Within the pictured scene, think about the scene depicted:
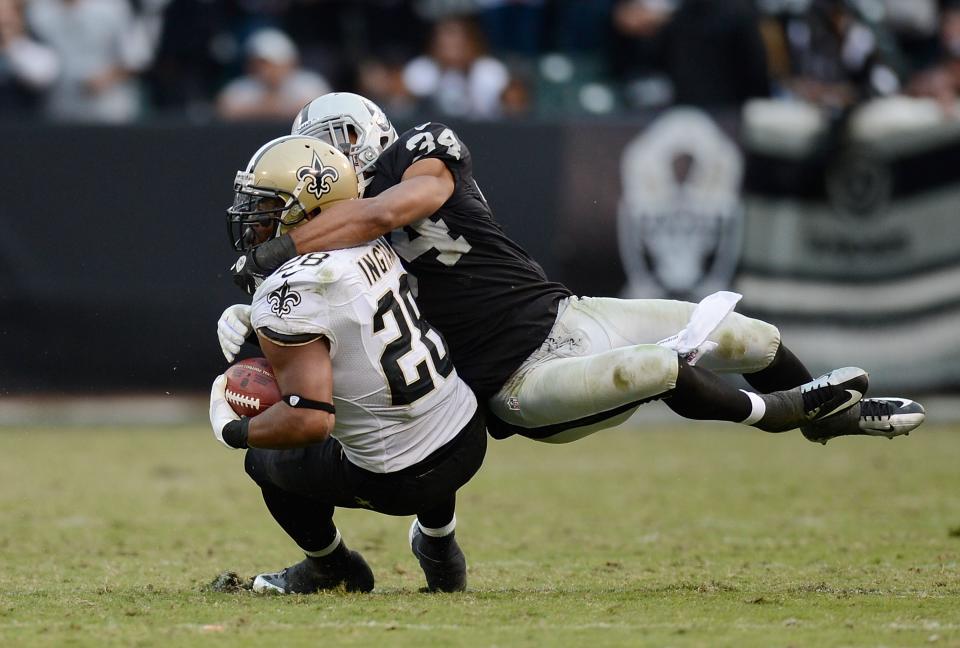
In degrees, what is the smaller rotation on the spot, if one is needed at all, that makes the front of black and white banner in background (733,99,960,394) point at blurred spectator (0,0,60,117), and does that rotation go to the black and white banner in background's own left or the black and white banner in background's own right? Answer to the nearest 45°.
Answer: approximately 90° to the black and white banner in background's own right

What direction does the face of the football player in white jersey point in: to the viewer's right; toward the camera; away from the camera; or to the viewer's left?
to the viewer's left

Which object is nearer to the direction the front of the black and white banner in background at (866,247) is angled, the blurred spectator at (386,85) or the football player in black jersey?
the football player in black jersey

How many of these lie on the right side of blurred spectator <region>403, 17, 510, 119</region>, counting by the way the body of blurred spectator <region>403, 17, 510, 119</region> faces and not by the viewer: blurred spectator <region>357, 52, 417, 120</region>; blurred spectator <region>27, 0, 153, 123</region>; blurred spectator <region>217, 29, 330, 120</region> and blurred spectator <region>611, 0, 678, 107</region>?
3

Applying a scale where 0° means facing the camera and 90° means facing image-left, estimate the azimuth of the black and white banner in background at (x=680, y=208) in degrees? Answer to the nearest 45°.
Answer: approximately 0°

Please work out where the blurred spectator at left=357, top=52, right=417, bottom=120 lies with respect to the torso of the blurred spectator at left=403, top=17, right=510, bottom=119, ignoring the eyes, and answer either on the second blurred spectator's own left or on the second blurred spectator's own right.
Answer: on the second blurred spectator's own right

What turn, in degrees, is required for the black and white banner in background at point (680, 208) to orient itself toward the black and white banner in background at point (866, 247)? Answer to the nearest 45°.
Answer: approximately 90° to its left

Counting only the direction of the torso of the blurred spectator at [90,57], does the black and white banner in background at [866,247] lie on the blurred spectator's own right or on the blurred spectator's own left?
on the blurred spectator's own left

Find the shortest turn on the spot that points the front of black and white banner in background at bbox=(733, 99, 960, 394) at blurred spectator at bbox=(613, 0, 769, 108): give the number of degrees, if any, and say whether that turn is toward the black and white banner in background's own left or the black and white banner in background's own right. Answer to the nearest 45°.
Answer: approximately 135° to the black and white banner in background's own right

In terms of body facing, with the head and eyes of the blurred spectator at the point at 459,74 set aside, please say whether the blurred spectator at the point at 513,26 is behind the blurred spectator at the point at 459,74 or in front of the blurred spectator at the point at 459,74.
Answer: behind

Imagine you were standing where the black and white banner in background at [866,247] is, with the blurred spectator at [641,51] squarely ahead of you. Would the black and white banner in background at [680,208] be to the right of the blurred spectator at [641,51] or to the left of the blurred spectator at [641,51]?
left
